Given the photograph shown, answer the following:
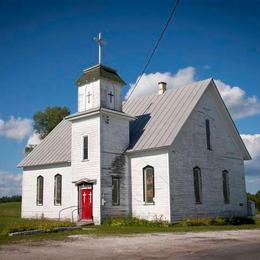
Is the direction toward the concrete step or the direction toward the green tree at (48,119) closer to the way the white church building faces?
the concrete step

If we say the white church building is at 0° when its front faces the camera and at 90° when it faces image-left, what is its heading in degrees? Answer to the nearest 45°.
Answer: approximately 45°

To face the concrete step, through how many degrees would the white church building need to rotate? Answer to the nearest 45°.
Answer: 0° — it already faces it

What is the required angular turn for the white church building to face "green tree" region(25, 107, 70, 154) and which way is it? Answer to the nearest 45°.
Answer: approximately 90° to its right
